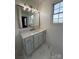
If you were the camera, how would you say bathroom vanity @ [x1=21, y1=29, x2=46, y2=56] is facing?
facing the viewer and to the right of the viewer

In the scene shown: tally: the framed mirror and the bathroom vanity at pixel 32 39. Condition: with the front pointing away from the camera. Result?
0

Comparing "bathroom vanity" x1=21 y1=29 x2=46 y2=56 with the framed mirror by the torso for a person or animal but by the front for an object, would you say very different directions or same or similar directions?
same or similar directions
